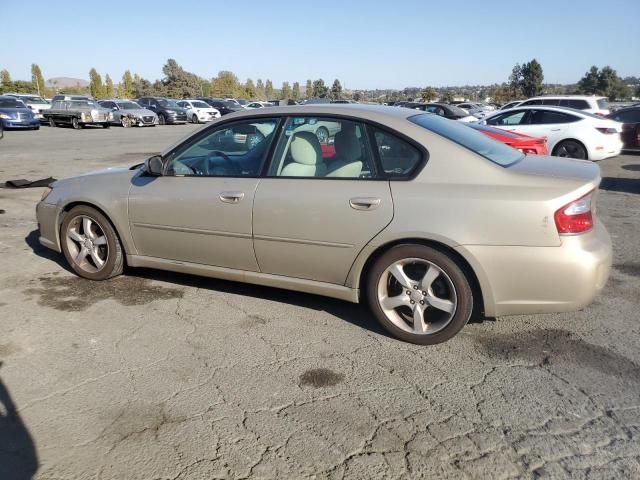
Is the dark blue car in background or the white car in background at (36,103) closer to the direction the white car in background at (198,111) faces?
the dark blue car in background

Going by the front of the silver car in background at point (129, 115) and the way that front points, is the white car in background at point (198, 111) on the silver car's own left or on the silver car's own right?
on the silver car's own left

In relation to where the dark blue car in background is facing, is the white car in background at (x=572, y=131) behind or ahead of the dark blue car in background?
ahead

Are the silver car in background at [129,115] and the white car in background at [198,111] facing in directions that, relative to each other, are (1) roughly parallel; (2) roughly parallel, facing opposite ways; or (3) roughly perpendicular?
roughly parallel

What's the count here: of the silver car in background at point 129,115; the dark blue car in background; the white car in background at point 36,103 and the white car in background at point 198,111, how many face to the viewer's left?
0

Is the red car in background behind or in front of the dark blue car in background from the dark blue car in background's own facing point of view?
in front

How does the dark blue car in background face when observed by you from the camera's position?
facing the viewer and to the right of the viewer

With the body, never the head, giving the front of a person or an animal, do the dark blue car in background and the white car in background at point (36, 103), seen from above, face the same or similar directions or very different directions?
same or similar directions

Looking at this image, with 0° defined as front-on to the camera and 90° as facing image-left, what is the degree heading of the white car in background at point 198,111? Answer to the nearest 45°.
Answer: approximately 315°

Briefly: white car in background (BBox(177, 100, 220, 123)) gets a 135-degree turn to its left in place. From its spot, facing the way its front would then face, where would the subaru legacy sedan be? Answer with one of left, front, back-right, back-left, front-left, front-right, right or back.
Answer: back
